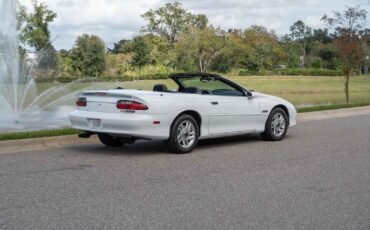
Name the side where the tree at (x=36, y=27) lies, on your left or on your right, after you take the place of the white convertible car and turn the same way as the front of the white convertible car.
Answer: on your left

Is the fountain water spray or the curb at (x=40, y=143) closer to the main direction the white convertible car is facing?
the fountain water spray

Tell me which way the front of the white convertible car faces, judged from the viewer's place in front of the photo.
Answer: facing away from the viewer and to the right of the viewer

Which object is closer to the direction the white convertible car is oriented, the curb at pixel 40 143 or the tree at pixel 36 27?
the tree

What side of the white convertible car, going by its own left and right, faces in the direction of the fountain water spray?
left
